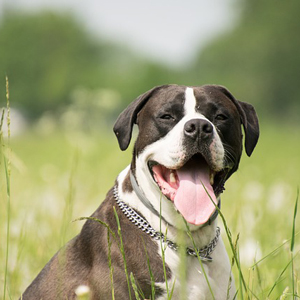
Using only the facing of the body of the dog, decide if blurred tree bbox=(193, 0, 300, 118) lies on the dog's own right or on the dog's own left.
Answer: on the dog's own left

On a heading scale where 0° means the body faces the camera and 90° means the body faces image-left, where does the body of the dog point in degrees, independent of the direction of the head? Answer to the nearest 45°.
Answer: approximately 315°
